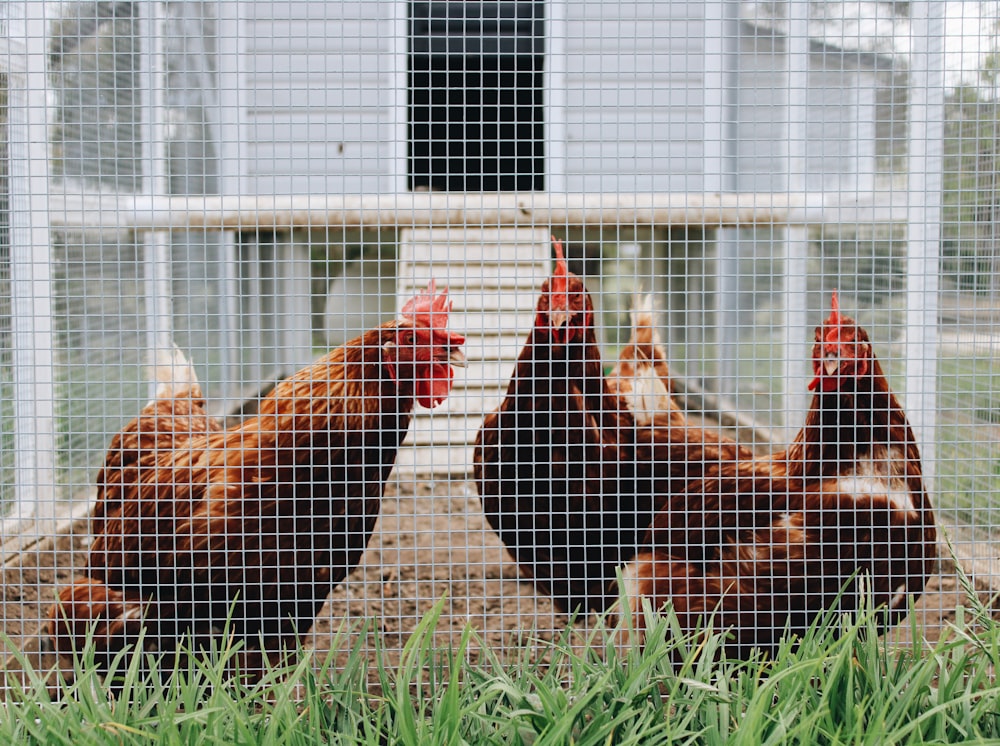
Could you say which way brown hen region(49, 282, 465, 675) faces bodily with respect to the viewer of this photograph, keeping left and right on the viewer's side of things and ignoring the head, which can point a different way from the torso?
facing to the right of the viewer

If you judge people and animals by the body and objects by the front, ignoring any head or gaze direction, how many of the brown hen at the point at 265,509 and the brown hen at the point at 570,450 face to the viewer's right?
1

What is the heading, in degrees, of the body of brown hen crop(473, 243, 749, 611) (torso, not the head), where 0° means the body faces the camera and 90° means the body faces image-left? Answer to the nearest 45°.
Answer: approximately 45°

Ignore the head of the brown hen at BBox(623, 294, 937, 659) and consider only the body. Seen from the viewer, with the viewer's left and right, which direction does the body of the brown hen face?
facing the viewer and to the right of the viewer
